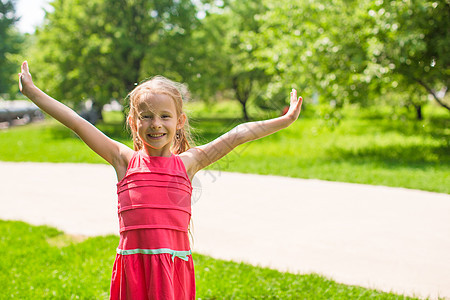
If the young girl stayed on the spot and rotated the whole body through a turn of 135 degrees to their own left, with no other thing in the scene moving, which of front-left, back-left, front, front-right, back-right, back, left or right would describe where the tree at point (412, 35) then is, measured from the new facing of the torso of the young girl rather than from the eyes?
front

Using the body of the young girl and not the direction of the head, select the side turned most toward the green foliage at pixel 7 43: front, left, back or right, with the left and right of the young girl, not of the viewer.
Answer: back

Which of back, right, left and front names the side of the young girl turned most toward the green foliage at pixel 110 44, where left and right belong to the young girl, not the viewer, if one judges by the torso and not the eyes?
back

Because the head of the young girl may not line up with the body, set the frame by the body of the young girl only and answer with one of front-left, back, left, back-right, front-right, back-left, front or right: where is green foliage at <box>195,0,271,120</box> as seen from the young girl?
back

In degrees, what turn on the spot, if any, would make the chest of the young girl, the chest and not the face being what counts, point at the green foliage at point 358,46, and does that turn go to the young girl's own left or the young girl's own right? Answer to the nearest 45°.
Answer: approximately 135° to the young girl's own left

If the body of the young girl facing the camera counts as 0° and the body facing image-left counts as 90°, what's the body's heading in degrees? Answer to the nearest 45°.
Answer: approximately 0°
